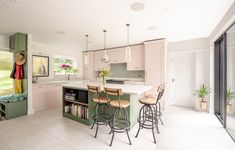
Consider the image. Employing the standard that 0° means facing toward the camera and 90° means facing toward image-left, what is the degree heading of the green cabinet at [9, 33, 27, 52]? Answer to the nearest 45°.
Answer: approximately 45°

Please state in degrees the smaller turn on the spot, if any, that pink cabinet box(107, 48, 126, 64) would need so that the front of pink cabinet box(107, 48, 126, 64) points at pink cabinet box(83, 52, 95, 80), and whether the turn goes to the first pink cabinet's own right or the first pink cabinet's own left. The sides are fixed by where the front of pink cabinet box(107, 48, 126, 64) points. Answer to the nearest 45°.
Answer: approximately 90° to the first pink cabinet's own right
